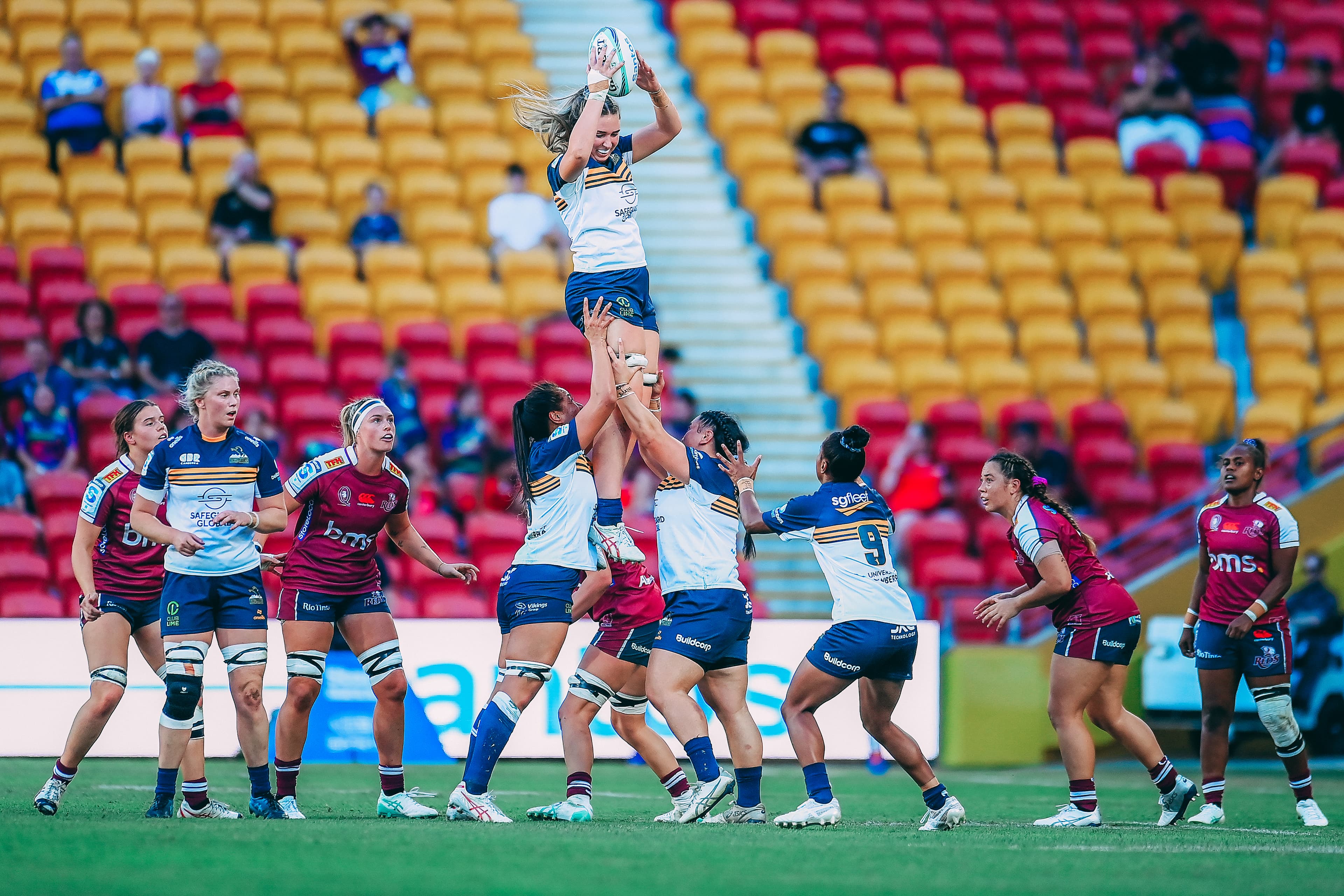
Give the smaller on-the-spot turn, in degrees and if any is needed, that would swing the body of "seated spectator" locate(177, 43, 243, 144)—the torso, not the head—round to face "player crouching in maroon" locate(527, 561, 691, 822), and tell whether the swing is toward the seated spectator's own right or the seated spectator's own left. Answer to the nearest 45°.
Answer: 0° — they already face them

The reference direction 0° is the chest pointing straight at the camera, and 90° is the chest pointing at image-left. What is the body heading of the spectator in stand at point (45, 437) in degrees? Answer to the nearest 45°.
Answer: approximately 0°

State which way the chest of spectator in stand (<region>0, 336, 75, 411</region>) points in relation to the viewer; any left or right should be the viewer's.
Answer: facing the viewer

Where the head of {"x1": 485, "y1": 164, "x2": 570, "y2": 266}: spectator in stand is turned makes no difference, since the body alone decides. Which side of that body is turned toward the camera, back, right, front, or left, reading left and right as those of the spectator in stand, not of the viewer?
front

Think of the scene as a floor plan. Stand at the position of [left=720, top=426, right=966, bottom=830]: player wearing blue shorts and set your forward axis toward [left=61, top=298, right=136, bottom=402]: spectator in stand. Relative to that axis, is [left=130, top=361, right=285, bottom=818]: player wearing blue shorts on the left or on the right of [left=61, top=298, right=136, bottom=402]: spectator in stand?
left

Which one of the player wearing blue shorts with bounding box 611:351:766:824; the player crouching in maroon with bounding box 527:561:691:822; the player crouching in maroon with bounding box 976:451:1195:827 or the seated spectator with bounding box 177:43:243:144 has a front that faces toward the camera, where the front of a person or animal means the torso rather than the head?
the seated spectator

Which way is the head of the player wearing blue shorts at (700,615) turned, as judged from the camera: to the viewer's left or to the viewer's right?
to the viewer's left

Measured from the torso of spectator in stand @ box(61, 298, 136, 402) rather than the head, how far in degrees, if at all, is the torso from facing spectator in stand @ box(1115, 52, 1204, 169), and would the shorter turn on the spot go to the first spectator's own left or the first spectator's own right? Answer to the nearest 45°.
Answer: approximately 90° to the first spectator's own left

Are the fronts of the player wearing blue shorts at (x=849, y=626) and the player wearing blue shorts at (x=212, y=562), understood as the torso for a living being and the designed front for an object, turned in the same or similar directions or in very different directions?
very different directions

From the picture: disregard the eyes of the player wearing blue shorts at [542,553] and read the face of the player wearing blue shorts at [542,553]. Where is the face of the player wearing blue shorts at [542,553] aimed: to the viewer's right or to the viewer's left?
to the viewer's right

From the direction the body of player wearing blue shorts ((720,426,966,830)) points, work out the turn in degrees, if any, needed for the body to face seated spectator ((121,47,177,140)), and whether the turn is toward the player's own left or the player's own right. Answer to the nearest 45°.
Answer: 0° — they already face them

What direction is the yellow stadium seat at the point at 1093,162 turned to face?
toward the camera

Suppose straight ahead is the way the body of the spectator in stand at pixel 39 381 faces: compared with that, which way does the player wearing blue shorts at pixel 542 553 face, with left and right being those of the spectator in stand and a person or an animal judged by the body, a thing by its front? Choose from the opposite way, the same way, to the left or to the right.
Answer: to the left

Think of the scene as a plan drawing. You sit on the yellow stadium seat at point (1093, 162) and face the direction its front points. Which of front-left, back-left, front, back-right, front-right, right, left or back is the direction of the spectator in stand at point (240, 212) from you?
front-right

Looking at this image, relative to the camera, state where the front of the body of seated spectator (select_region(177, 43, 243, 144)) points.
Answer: toward the camera
